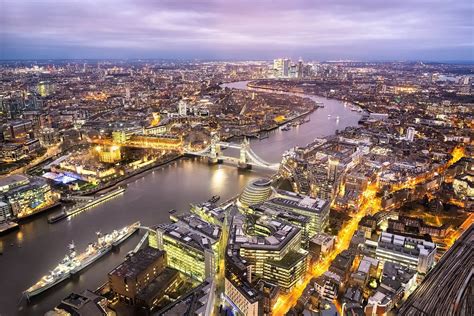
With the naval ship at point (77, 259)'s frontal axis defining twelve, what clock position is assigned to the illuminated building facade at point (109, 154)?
The illuminated building facade is roughly at 5 o'clock from the naval ship.

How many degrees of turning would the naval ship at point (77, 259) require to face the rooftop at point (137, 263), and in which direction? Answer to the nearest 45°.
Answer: approximately 90° to its left

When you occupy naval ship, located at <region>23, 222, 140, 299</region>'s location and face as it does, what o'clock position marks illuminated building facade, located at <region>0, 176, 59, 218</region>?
The illuminated building facade is roughly at 4 o'clock from the naval ship.

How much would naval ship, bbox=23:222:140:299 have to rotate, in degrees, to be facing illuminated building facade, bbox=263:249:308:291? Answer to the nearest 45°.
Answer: approximately 90° to its left

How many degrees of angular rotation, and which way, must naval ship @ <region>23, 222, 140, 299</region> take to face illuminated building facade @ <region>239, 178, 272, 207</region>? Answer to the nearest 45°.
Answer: approximately 135° to its left

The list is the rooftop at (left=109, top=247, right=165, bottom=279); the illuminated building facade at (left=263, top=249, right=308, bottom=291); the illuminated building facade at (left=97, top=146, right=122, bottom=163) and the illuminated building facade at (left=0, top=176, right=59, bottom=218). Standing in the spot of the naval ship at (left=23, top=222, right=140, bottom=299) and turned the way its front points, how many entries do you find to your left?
2

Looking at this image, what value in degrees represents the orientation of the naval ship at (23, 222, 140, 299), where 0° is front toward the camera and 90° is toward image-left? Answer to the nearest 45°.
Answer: approximately 45°

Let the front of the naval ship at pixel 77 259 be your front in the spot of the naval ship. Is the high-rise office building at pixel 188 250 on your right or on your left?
on your left

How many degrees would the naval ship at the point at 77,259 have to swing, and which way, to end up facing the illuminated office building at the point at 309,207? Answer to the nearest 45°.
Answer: approximately 135° to its left

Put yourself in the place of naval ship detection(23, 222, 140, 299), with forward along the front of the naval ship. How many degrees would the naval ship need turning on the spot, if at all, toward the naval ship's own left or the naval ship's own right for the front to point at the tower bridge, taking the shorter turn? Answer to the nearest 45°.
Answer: approximately 180°
